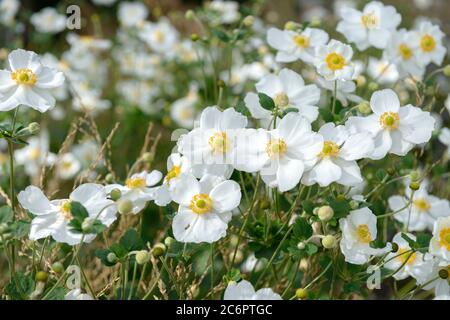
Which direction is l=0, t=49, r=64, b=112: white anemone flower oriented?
toward the camera

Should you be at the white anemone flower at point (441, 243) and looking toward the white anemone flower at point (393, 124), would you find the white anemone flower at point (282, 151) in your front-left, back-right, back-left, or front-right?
front-left

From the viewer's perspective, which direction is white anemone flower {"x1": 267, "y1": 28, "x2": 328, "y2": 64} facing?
toward the camera

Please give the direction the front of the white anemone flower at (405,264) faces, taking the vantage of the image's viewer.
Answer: facing the viewer

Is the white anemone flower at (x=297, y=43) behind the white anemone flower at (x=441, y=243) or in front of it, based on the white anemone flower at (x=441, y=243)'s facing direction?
behind

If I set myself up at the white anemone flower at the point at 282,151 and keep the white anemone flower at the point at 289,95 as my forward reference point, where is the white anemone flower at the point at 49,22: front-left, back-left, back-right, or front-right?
front-left

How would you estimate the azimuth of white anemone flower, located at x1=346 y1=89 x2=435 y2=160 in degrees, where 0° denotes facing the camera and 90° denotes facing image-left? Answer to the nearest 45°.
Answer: approximately 0°

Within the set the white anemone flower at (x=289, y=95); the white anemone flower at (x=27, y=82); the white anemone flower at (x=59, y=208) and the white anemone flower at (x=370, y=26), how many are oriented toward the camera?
4

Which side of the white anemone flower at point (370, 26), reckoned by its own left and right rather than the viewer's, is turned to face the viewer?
front

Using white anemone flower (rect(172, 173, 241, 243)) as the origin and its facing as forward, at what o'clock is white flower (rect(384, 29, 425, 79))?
The white flower is roughly at 7 o'clock from the white anemone flower.

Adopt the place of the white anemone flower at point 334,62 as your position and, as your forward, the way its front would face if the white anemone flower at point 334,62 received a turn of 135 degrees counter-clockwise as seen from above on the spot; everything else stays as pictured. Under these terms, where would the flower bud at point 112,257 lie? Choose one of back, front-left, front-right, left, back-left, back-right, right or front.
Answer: back

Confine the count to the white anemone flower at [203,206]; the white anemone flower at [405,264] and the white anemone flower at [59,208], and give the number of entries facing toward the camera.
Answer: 3
